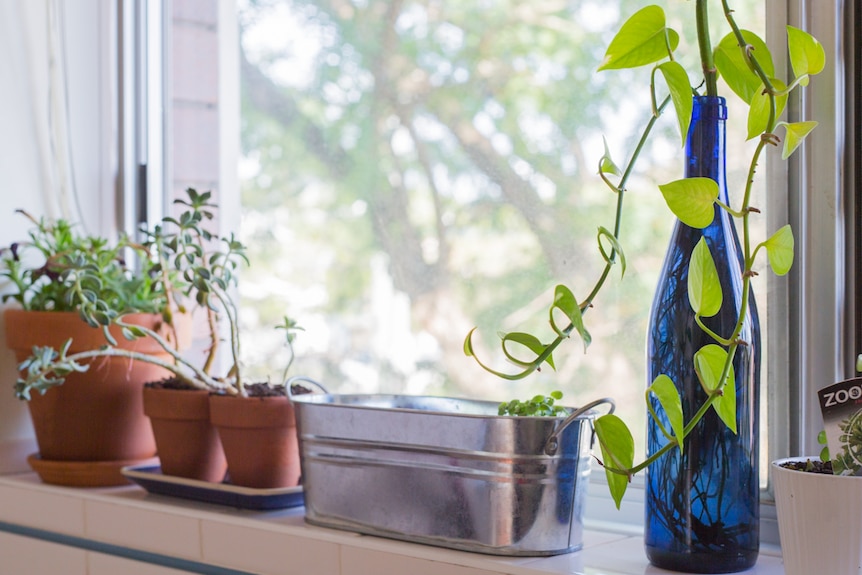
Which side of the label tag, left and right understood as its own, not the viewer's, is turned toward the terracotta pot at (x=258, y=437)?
right

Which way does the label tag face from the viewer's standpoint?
toward the camera

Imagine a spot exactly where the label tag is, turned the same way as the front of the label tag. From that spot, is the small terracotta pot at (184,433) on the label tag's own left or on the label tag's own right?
on the label tag's own right

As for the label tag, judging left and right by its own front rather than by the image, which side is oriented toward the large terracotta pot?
right

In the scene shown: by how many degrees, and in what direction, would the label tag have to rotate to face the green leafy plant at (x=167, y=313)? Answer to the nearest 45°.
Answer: approximately 90° to its right
